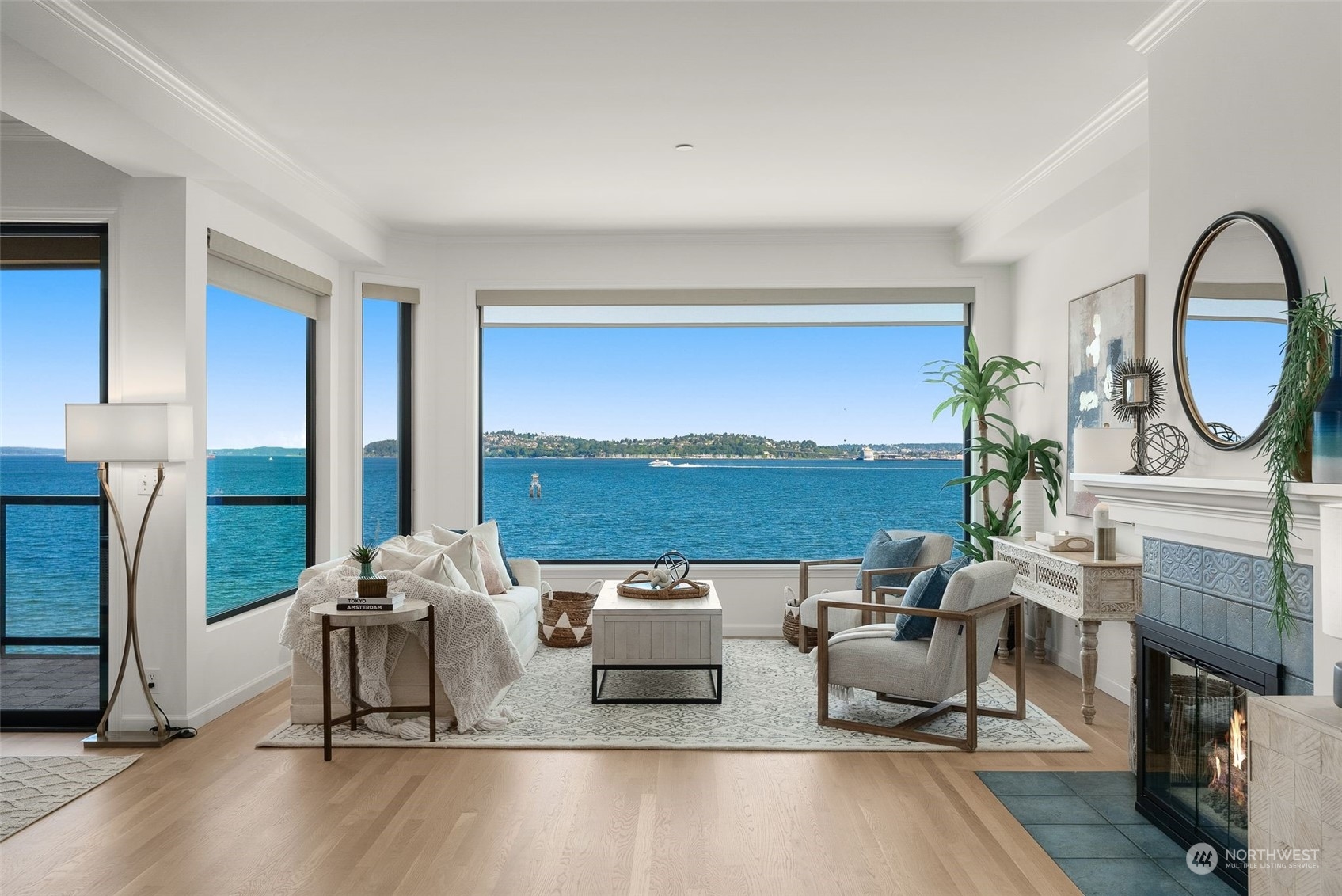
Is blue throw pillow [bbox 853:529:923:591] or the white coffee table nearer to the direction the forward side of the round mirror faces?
the white coffee table

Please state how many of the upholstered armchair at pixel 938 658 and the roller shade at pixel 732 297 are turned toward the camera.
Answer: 1

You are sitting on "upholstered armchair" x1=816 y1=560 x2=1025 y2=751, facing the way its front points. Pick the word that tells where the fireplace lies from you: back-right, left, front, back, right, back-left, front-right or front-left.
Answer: back

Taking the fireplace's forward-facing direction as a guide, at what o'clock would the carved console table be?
The carved console table is roughly at 4 o'clock from the fireplace.

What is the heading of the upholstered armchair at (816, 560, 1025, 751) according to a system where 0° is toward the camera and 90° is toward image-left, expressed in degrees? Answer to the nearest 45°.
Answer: approximately 135°

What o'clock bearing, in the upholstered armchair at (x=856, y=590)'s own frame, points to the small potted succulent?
The small potted succulent is roughly at 12 o'clock from the upholstered armchair.

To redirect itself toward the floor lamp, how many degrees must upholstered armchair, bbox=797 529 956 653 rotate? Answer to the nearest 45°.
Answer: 0° — it already faces it

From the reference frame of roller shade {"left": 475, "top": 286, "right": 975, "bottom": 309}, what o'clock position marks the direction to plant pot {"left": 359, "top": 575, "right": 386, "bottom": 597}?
The plant pot is roughly at 1 o'clock from the roller shade.

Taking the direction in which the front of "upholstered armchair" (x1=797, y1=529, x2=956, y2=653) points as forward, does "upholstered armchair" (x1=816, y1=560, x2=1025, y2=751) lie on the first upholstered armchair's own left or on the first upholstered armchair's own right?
on the first upholstered armchair's own left
